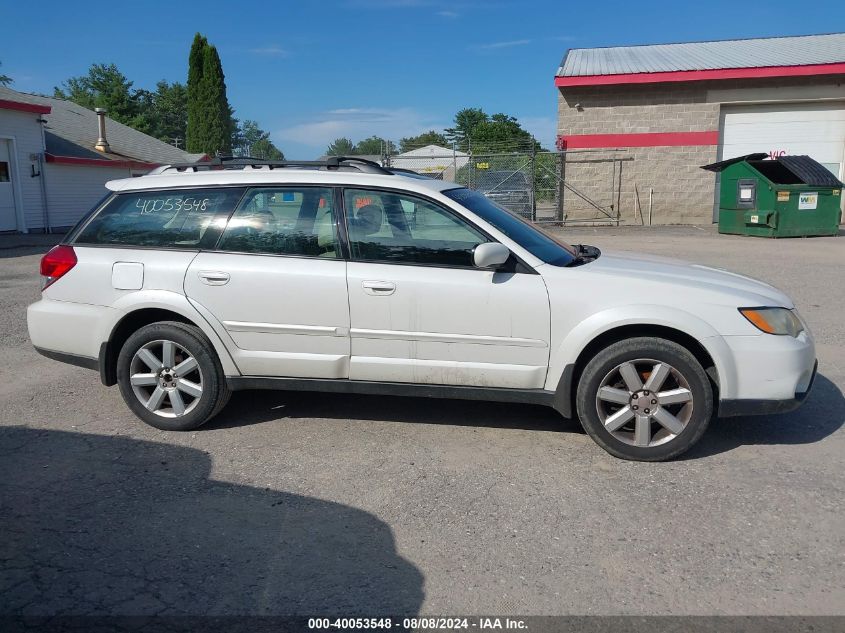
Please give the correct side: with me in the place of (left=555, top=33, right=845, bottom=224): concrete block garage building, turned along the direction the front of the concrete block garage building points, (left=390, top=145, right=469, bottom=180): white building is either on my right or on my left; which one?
on my right

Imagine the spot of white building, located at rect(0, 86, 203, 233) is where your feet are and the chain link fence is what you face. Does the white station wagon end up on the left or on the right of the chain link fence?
right

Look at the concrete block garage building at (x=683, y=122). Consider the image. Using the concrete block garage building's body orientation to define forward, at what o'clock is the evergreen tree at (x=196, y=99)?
The evergreen tree is roughly at 4 o'clock from the concrete block garage building.

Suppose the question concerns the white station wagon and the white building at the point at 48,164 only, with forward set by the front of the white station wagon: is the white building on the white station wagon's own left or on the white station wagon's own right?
on the white station wagon's own left

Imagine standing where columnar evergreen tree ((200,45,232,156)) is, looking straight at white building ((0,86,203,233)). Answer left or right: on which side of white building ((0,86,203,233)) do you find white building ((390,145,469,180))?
left

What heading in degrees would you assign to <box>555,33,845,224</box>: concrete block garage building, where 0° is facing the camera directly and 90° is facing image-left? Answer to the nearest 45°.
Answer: approximately 0°

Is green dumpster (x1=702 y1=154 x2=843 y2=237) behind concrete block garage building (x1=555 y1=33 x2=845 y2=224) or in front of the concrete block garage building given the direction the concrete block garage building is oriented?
in front

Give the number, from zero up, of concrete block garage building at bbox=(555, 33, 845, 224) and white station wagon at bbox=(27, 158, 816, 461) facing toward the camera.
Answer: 1

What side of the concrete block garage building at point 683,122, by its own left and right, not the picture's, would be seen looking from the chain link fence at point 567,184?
right

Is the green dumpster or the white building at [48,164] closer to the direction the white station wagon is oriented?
the green dumpster

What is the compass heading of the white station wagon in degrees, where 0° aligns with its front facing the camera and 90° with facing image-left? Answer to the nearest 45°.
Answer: approximately 270°

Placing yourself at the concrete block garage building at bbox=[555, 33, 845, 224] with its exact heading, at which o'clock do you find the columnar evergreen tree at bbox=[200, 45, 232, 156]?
The columnar evergreen tree is roughly at 4 o'clock from the concrete block garage building.

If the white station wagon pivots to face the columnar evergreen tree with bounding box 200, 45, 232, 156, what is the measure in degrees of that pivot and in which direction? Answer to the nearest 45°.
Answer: approximately 90° to its left

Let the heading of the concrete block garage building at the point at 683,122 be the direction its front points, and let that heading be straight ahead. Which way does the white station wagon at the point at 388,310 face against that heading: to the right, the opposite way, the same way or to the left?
to the left
